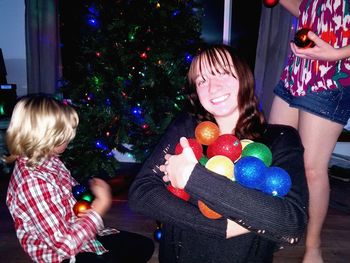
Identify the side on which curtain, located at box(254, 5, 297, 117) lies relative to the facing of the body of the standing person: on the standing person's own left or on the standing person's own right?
on the standing person's own right

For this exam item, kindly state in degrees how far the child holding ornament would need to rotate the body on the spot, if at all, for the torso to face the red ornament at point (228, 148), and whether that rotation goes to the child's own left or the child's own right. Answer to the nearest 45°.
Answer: approximately 45° to the child's own right

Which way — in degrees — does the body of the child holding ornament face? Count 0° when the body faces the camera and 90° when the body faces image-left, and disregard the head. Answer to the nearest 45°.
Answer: approximately 270°

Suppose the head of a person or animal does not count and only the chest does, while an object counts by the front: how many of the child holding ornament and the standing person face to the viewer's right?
1

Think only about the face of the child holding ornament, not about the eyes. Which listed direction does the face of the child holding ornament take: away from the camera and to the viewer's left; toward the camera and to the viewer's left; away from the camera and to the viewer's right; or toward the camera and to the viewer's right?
away from the camera and to the viewer's right

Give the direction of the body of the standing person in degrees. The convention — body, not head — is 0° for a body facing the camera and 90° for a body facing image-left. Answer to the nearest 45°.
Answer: approximately 45°

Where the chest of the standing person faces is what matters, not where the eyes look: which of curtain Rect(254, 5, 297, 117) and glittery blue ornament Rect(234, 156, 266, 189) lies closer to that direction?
the glittery blue ornament

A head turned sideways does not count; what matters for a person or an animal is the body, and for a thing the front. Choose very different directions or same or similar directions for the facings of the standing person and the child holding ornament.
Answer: very different directions

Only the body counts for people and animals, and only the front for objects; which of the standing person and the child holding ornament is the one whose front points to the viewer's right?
the child holding ornament

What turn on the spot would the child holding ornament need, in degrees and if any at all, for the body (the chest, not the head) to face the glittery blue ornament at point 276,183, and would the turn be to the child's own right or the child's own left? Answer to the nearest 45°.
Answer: approximately 45° to the child's own right
